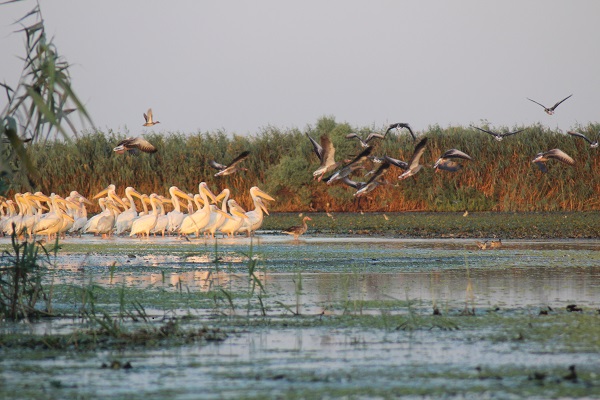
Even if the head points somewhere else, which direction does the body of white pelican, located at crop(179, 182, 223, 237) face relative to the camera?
to the viewer's right

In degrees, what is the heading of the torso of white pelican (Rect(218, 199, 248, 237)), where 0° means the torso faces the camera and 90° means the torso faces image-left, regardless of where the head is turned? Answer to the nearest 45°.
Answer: approximately 270°

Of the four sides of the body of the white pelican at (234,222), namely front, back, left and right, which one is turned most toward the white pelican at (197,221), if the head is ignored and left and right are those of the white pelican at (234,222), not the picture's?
back

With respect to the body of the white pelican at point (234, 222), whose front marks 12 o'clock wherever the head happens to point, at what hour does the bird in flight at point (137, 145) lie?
The bird in flight is roughly at 6 o'clock from the white pelican.

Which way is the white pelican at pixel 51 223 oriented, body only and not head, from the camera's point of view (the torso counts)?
to the viewer's right
